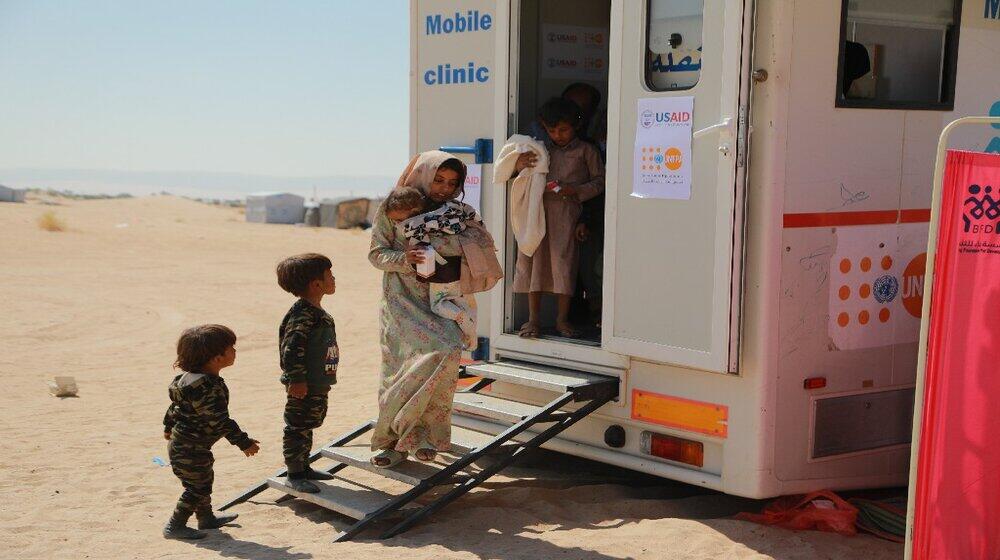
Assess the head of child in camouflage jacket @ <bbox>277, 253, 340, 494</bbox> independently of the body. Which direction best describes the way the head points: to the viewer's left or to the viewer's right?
to the viewer's right

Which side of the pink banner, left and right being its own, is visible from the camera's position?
front

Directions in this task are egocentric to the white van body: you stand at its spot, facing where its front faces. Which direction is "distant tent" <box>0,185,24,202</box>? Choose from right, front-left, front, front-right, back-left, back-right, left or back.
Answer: left

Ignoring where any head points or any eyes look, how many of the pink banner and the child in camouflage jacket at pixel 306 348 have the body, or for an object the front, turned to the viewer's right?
1

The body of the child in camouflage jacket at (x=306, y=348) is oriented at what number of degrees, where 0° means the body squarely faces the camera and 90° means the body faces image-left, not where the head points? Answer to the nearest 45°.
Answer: approximately 270°

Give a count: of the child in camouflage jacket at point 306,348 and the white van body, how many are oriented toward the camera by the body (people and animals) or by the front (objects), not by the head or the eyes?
0

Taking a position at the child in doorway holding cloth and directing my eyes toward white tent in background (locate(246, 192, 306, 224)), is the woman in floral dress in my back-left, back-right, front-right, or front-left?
back-left

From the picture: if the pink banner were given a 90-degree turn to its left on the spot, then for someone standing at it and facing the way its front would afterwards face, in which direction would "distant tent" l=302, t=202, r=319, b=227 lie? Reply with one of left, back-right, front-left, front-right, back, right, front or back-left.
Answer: back-left

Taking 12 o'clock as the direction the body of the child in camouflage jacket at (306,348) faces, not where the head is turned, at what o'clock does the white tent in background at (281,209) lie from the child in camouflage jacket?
The white tent in background is roughly at 9 o'clock from the child in camouflage jacket.

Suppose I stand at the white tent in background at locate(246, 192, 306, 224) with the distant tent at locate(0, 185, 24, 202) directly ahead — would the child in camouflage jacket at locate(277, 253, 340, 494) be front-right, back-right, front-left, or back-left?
back-left

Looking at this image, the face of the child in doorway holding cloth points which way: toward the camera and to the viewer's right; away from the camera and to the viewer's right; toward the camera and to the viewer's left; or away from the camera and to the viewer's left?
toward the camera and to the viewer's left

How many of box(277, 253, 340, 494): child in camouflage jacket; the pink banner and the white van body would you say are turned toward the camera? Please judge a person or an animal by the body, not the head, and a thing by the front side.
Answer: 1

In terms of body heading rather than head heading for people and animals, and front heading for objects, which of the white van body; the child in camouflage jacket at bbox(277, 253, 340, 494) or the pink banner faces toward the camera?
the pink banner

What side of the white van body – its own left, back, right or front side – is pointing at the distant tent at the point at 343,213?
left
